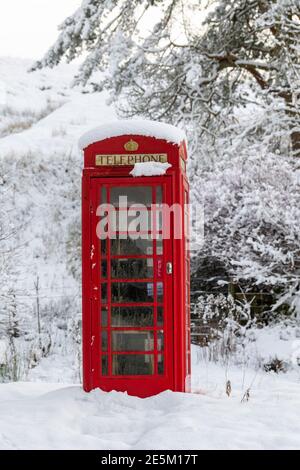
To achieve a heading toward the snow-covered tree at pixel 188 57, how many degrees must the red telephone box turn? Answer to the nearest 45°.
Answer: approximately 180°

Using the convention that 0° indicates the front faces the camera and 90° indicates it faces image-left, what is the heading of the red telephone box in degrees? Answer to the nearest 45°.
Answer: approximately 0°
